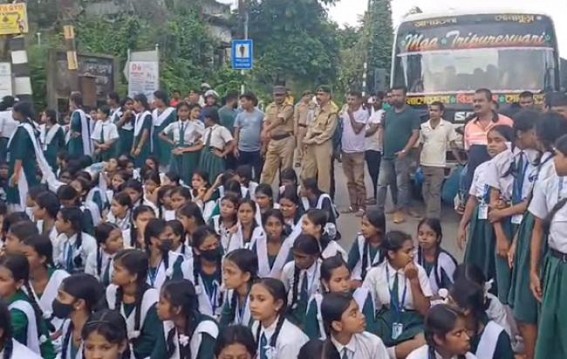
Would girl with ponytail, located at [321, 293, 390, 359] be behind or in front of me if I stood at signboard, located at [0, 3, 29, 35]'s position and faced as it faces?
in front

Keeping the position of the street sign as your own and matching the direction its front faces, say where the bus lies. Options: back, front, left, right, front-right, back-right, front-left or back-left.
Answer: front-left

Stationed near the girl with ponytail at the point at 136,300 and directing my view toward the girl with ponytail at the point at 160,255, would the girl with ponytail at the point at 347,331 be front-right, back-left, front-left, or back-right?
back-right

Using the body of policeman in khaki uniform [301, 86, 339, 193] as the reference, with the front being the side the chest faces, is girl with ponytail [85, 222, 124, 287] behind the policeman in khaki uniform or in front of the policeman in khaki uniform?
in front

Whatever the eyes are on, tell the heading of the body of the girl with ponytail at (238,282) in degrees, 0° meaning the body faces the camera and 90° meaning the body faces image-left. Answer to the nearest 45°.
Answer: approximately 45°

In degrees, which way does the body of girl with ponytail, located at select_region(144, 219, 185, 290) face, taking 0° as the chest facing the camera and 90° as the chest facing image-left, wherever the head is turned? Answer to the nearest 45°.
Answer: approximately 315°

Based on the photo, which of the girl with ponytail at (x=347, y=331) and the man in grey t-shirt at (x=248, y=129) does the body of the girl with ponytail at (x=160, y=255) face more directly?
the girl with ponytail
